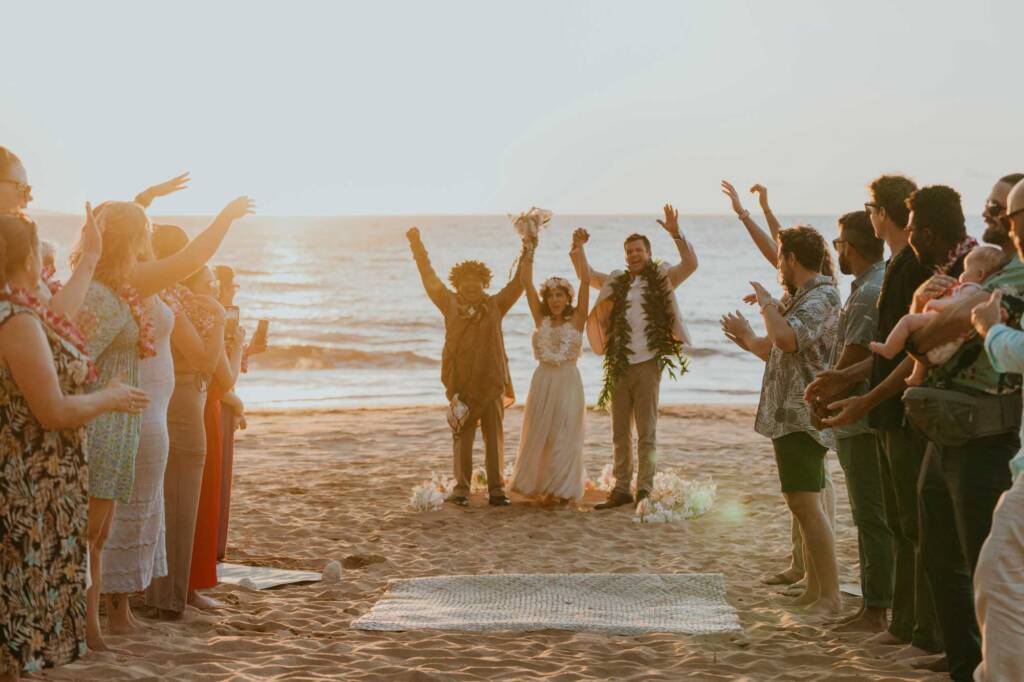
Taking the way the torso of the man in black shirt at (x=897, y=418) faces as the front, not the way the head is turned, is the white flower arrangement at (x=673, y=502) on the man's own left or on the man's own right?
on the man's own right

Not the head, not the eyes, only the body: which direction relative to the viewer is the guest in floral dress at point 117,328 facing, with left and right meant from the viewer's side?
facing away from the viewer and to the right of the viewer

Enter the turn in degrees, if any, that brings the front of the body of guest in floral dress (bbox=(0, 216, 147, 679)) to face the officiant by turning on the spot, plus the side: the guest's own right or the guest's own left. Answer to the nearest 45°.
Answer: approximately 45° to the guest's own left

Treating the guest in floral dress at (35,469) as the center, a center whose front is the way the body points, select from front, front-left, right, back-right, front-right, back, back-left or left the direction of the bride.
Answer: front-left

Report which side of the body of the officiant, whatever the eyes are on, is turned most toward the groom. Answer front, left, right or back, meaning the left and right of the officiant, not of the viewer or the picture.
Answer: left

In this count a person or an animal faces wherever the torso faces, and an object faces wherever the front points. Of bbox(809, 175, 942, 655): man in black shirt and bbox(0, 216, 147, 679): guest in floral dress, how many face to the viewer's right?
1

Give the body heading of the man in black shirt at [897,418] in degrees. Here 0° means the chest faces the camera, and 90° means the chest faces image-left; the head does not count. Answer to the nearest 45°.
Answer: approximately 90°

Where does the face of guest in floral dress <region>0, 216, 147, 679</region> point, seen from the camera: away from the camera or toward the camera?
away from the camera

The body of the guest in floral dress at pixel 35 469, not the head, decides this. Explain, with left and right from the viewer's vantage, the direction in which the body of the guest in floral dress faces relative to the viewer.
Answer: facing to the right of the viewer

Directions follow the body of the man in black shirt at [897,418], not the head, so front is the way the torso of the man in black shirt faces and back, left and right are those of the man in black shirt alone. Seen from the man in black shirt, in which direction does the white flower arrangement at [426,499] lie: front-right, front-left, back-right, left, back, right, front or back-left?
front-right

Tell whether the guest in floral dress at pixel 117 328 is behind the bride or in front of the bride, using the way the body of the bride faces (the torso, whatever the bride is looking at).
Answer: in front
